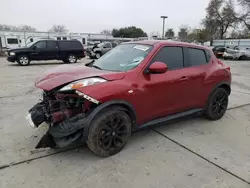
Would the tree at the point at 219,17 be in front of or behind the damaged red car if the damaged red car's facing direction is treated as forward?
behind

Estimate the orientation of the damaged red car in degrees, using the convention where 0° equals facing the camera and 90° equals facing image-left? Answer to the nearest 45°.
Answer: approximately 45°

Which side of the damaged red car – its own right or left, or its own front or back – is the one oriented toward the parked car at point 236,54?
back

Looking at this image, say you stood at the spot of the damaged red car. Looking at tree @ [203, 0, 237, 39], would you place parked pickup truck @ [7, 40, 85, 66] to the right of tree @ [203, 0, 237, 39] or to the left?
left
